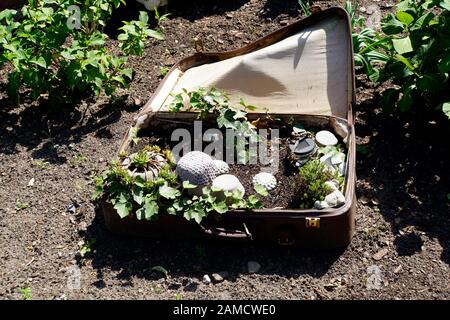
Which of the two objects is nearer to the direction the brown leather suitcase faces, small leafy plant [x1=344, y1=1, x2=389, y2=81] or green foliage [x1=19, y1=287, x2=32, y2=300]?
the green foliage

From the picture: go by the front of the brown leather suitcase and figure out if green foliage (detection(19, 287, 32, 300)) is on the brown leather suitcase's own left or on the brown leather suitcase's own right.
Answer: on the brown leather suitcase's own right

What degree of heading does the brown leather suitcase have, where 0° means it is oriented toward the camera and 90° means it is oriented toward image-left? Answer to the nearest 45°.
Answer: approximately 0°

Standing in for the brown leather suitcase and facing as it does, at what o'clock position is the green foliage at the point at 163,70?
The green foliage is roughly at 4 o'clock from the brown leather suitcase.

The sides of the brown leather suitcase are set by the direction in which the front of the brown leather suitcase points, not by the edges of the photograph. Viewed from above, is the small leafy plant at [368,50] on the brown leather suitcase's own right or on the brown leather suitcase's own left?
on the brown leather suitcase's own left
